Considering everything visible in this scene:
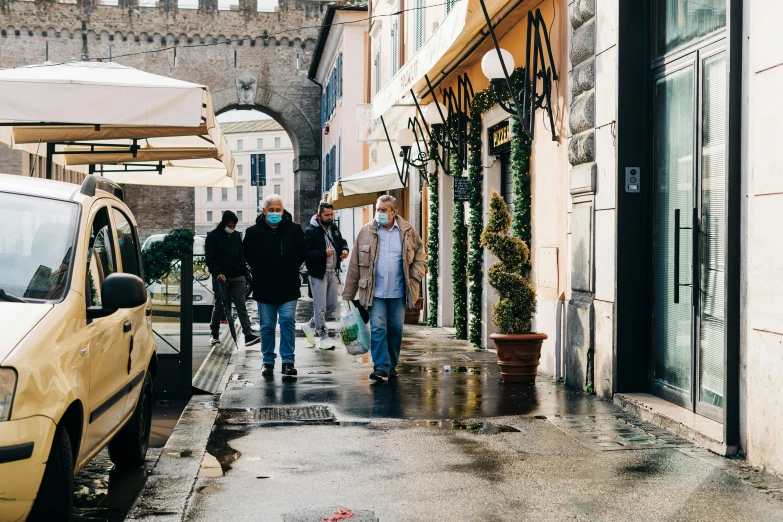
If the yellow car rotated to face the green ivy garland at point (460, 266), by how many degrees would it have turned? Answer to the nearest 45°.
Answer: approximately 180°

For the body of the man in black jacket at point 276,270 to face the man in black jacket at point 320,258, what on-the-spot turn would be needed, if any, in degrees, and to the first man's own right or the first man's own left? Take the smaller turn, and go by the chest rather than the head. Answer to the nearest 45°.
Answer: approximately 180°

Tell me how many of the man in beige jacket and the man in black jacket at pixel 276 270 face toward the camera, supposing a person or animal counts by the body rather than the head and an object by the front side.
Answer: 2

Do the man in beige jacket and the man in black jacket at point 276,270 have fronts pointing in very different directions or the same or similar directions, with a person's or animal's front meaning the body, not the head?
same or similar directions

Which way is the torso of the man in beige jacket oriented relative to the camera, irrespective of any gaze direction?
toward the camera

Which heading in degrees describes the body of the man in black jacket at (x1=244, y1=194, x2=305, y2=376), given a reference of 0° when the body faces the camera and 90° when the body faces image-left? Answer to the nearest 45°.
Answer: approximately 0°

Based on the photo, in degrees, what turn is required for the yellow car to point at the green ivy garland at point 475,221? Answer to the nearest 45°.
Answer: approximately 180°

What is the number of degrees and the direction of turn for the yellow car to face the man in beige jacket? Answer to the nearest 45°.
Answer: approximately 180°

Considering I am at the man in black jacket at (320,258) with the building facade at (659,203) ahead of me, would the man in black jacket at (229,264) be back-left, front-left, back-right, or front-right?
back-right

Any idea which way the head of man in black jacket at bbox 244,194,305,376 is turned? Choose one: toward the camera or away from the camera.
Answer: toward the camera

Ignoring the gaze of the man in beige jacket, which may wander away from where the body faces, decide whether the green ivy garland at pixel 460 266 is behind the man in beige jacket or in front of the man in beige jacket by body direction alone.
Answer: behind
